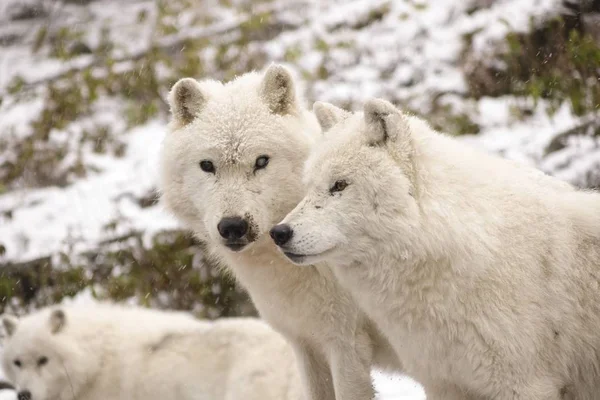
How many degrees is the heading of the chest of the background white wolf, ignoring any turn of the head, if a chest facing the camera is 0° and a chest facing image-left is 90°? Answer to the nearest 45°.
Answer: approximately 90°

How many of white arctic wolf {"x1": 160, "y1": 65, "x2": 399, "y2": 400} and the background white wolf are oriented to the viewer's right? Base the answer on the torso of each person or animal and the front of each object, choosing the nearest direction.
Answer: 0

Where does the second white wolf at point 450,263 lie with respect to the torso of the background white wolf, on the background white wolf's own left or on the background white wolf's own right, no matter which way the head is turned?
on the background white wolf's own left

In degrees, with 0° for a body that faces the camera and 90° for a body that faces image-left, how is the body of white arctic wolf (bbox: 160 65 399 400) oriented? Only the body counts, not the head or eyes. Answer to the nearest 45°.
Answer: approximately 45°

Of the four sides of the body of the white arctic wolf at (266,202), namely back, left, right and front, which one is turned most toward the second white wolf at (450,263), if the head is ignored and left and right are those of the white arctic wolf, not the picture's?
left
